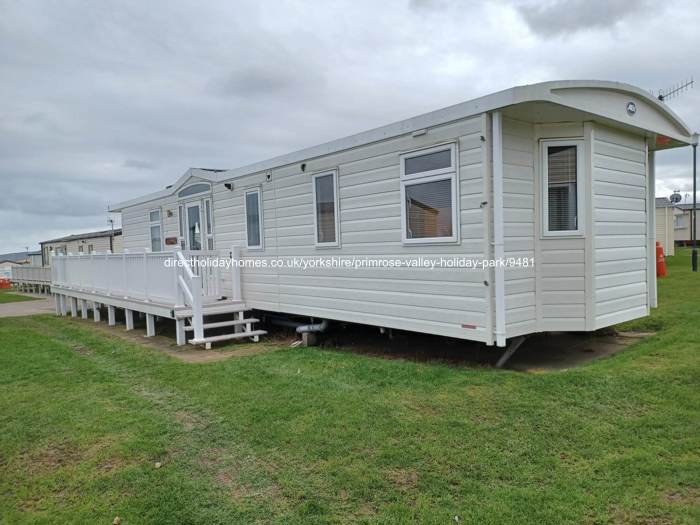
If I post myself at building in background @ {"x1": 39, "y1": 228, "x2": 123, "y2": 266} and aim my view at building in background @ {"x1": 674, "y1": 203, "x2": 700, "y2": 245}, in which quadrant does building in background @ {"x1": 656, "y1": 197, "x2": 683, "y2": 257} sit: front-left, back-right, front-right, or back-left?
front-right
